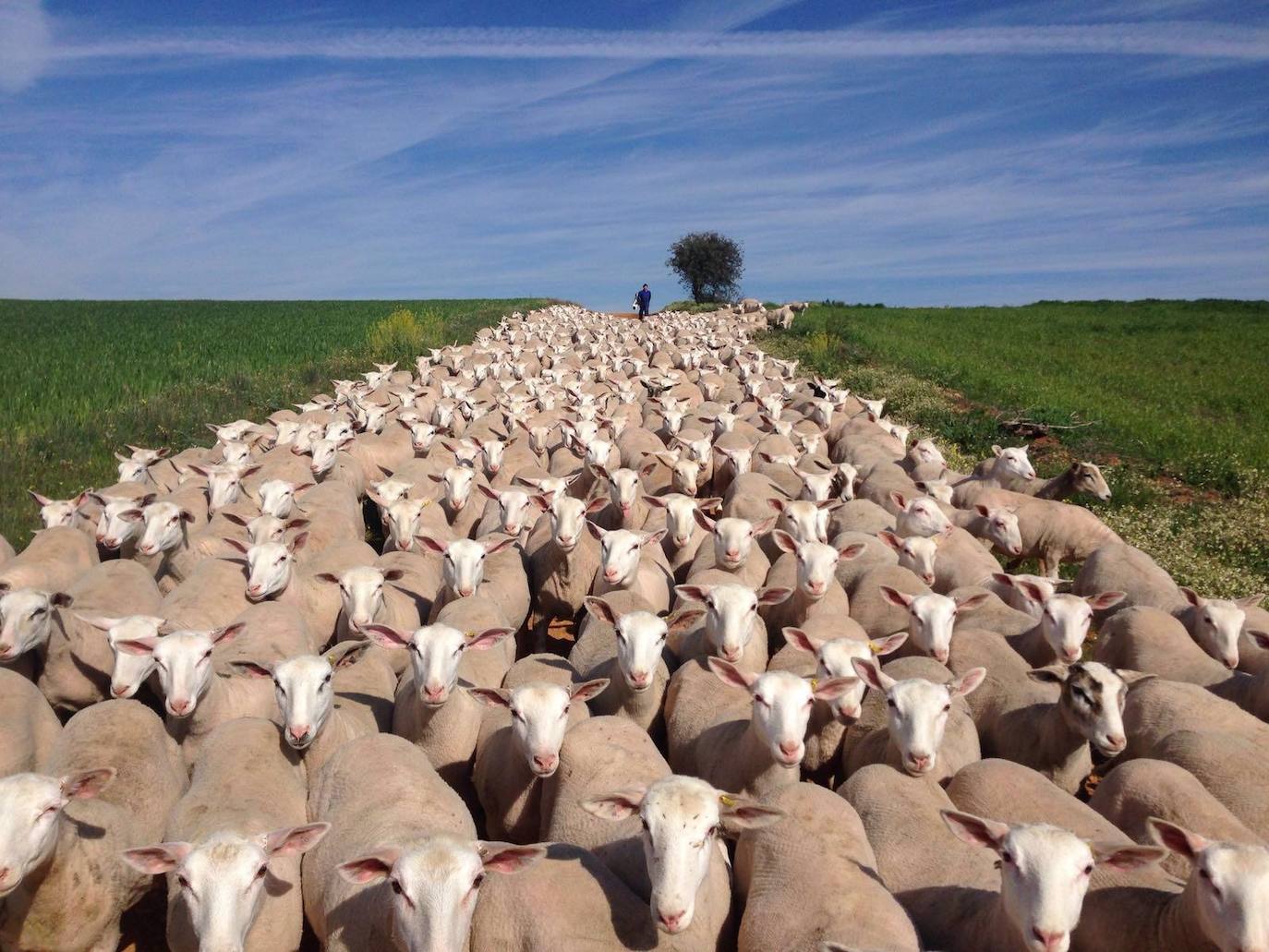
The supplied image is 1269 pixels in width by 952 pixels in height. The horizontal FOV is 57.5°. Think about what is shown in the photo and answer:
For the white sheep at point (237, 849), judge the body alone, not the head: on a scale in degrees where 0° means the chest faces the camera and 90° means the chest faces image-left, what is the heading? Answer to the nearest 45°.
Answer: approximately 0°

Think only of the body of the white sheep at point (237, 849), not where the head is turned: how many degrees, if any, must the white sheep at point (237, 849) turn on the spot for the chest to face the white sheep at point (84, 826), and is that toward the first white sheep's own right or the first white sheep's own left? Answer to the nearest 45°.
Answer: approximately 135° to the first white sheep's own right

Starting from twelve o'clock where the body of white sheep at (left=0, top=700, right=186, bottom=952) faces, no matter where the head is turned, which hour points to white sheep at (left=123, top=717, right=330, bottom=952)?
white sheep at (left=123, top=717, right=330, bottom=952) is roughly at 9 o'clock from white sheep at (left=0, top=700, right=186, bottom=952).

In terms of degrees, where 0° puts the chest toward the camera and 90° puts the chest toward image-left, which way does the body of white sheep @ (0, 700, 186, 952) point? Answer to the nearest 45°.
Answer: approximately 45°

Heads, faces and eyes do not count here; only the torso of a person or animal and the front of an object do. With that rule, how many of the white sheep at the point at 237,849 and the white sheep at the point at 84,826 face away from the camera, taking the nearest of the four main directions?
0
